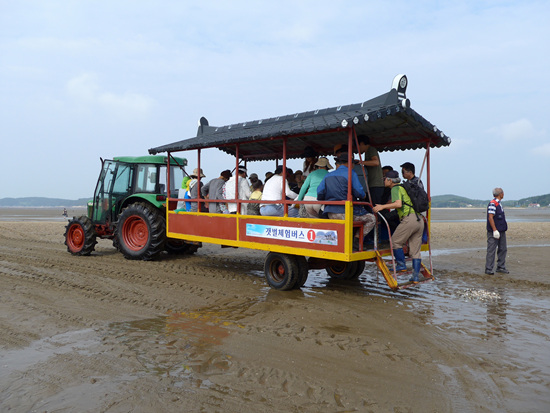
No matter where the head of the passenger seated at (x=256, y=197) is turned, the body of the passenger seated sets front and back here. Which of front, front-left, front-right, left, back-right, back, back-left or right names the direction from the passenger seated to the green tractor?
left

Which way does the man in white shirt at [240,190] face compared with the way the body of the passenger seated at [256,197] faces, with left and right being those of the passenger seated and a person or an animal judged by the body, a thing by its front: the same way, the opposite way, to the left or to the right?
the same way

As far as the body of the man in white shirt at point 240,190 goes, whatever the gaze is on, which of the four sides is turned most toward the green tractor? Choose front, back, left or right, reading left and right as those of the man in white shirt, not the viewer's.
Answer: left

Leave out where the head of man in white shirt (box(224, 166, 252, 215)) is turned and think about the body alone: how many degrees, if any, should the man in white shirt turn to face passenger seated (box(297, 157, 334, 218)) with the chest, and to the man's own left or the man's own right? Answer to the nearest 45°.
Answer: approximately 90° to the man's own right

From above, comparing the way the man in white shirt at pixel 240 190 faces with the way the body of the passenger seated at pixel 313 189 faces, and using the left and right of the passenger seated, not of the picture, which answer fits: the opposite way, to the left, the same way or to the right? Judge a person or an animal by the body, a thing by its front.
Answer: the same way

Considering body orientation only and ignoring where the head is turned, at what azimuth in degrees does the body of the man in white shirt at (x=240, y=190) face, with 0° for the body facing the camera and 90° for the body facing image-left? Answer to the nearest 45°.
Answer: approximately 225°

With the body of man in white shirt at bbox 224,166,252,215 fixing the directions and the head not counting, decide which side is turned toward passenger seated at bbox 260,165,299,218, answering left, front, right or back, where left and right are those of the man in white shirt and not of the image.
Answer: right

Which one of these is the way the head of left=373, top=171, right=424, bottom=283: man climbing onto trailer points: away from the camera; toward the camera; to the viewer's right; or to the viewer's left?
to the viewer's left

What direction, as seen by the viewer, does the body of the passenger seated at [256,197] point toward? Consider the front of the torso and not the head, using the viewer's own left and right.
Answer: facing away from the viewer and to the right of the viewer

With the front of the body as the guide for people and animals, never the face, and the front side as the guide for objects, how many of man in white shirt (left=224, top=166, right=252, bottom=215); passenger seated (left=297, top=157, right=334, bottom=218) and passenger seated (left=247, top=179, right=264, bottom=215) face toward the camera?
0

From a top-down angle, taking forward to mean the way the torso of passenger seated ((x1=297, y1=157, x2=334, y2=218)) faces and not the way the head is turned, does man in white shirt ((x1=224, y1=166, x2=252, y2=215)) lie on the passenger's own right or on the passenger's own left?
on the passenger's own left

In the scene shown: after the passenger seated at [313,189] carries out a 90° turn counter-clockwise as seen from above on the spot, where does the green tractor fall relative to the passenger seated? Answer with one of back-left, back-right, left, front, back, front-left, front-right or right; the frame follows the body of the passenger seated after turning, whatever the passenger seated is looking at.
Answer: front

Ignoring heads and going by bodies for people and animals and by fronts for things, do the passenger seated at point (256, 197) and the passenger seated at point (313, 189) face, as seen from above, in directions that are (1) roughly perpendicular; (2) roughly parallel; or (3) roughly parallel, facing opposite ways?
roughly parallel

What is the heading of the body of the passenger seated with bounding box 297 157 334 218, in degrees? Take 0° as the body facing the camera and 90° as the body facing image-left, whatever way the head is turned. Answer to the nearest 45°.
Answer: approximately 225°
